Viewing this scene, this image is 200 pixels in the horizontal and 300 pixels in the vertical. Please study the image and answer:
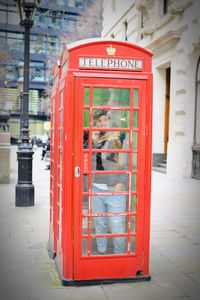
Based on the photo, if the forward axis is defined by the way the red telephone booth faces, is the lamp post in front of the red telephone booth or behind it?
behind

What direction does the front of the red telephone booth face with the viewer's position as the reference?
facing the viewer

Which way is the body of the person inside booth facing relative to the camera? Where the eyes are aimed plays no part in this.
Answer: toward the camera

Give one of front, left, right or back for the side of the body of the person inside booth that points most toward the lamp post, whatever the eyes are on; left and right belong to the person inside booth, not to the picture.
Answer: back
